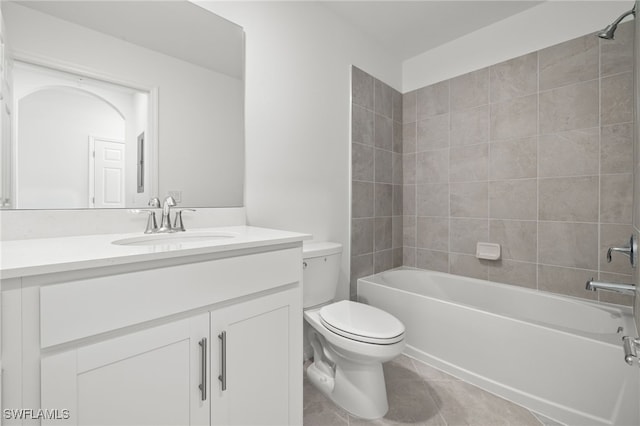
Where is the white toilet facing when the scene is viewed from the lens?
facing the viewer and to the right of the viewer

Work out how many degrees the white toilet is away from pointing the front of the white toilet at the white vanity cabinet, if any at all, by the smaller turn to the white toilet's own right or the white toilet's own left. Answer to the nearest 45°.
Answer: approximately 90° to the white toilet's own right

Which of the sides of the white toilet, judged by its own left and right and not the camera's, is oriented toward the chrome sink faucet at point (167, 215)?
right

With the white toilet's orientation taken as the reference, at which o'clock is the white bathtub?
The white bathtub is roughly at 10 o'clock from the white toilet.

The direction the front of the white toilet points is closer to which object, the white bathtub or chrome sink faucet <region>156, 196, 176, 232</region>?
the white bathtub

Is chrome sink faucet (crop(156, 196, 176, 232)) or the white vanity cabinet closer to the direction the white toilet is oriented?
the white vanity cabinet
